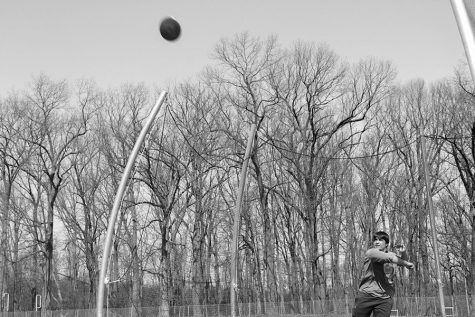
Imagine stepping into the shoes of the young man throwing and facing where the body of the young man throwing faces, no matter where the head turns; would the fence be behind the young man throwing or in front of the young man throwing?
behind
